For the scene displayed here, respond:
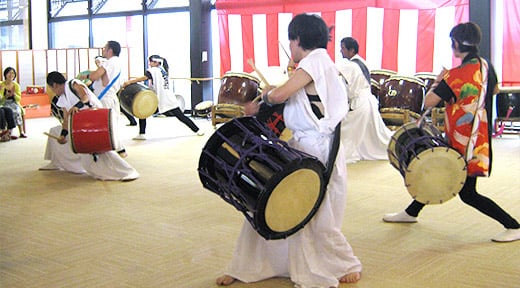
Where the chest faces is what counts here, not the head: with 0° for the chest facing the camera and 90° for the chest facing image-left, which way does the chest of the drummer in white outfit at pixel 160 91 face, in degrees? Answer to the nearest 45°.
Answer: approximately 90°

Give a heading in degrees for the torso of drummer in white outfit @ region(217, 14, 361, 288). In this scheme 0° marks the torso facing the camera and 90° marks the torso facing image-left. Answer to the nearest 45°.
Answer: approximately 90°

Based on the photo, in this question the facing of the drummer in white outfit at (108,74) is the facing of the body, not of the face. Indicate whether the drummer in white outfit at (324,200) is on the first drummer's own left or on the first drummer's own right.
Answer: on the first drummer's own left

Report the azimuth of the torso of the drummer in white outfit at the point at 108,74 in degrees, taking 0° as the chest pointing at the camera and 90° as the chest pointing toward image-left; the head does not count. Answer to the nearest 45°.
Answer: approximately 90°

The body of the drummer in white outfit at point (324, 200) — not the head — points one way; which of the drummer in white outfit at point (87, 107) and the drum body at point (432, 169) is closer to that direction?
the drummer in white outfit

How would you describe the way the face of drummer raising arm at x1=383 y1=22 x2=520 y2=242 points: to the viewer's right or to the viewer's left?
to the viewer's left
